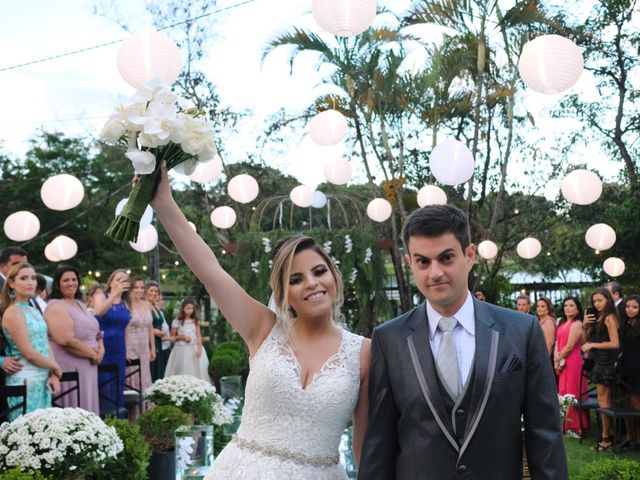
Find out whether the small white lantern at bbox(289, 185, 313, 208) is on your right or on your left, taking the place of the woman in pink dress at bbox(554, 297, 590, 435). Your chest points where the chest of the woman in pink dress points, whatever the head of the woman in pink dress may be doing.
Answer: on your right

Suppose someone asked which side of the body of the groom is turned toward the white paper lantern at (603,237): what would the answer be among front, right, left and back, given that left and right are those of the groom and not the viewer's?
back

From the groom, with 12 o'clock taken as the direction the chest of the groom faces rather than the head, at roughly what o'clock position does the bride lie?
The bride is roughly at 4 o'clock from the groom.

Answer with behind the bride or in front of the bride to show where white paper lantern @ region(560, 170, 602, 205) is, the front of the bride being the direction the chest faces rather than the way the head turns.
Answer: behind

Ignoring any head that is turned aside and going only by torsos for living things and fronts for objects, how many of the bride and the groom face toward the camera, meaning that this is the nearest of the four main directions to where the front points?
2

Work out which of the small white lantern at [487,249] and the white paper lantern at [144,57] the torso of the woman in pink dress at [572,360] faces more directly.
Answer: the white paper lantern

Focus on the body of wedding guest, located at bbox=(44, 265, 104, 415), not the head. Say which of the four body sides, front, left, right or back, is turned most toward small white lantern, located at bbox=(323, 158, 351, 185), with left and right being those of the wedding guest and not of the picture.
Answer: left

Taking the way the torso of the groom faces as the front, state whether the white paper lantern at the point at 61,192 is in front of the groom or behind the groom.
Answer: behind

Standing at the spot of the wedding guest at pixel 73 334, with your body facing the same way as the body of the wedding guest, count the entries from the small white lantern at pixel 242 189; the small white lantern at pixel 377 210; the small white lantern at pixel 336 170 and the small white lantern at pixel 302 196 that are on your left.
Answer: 4

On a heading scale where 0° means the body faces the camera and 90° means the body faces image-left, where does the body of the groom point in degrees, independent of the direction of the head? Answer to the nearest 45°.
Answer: approximately 0°
